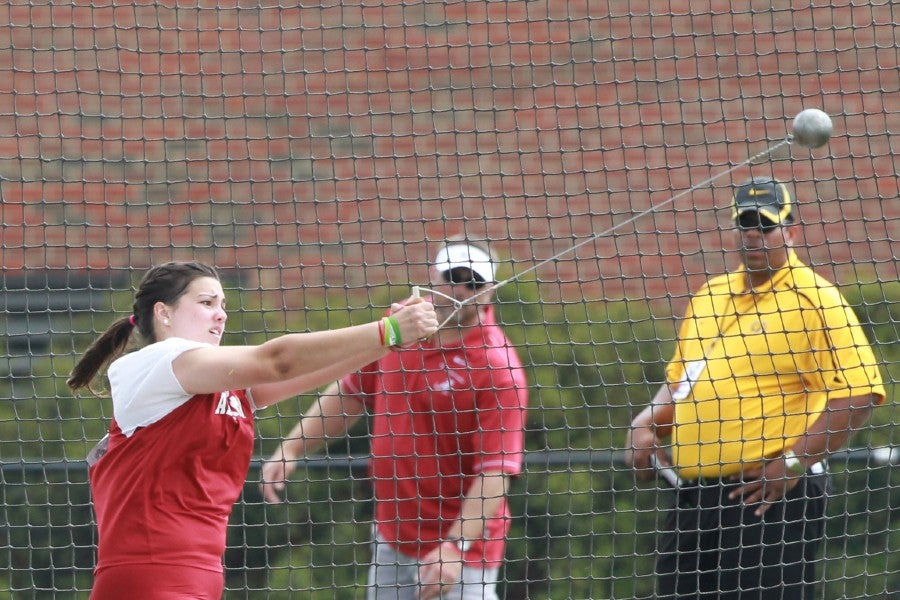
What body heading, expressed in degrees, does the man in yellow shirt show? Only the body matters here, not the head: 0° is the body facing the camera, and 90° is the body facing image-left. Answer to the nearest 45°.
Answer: approximately 45°

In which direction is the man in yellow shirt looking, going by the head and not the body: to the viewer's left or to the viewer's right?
to the viewer's left

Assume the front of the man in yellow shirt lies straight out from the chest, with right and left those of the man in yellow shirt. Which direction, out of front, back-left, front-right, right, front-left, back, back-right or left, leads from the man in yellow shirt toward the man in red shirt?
front-right
